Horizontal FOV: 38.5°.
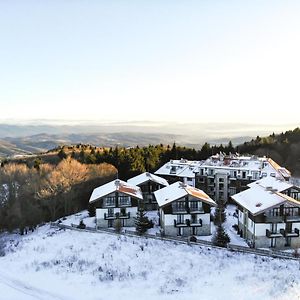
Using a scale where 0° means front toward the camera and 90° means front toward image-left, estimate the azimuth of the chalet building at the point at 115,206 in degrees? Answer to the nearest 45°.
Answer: approximately 0°

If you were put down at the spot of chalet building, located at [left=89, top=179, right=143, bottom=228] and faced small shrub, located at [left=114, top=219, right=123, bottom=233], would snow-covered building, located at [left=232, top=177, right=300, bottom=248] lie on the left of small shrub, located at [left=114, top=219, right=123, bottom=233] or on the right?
left

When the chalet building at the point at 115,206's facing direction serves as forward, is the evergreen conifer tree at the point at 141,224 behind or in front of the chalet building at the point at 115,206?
in front

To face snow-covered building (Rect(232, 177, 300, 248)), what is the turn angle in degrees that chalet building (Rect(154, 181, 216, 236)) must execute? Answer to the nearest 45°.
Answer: approximately 90° to its left

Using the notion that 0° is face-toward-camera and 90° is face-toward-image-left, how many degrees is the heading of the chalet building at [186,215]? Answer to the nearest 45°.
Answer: approximately 0°

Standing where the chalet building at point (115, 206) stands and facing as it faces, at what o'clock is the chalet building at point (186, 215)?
the chalet building at point (186, 215) is roughly at 10 o'clock from the chalet building at point (115, 206).

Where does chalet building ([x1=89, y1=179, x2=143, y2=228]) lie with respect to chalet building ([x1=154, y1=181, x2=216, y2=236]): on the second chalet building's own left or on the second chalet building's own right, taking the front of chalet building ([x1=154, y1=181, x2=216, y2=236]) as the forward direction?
on the second chalet building's own right

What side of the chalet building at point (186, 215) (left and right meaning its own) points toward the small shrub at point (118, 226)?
right

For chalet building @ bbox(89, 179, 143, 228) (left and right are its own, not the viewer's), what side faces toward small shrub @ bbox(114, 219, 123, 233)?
front

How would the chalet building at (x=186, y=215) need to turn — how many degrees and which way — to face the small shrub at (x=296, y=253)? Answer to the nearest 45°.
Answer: approximately 45° to its left

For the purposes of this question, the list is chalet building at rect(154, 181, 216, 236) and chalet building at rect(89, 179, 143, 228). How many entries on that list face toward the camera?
2

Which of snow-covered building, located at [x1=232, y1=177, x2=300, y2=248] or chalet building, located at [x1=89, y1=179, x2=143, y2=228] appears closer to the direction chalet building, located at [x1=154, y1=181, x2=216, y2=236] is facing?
the snow-covered building

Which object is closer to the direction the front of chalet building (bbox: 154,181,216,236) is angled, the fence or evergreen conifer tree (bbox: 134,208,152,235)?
the fence
